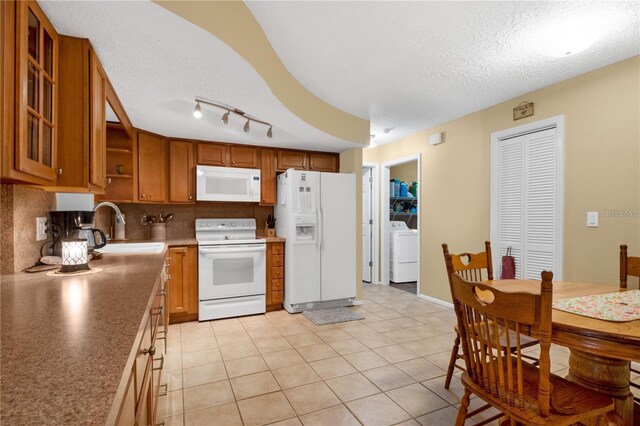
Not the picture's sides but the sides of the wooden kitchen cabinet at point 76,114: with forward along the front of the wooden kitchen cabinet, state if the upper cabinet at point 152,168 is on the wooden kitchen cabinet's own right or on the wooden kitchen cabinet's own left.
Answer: on the wooden kitchen cabinet's own left

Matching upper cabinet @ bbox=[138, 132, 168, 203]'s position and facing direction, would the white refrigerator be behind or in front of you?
in front

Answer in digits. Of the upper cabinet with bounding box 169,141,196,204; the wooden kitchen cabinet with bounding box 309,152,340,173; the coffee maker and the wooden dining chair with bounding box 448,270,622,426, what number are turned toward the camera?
2

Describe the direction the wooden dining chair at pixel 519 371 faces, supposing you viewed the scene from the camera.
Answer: facing away from the viewer and to the right of the viewer

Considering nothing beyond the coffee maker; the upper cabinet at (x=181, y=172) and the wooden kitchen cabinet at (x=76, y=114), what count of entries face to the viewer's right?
2

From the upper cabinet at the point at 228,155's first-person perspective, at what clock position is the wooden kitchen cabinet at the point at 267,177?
The wooden kitchen cabinet is roughly at 9 o'clock from the upper cabinet.

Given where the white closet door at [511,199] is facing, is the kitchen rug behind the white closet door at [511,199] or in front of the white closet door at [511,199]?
in front

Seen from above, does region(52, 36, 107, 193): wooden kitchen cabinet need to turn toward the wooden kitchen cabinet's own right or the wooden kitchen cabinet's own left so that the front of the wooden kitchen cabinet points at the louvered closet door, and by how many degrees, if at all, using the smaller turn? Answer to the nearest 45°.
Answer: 0° — it already faces it

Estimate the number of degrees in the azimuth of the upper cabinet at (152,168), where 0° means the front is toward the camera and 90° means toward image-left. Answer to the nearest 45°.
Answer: approximately 315°

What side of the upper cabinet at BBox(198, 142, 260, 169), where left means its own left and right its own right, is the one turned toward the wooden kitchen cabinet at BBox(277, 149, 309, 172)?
left
